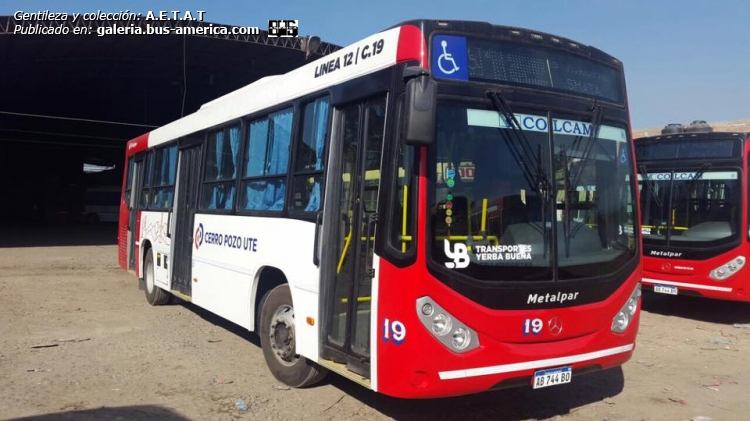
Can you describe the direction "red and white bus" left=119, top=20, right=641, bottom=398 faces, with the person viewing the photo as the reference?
facing the viewer and to the right of the viewer

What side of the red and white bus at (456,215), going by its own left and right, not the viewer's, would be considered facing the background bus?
left

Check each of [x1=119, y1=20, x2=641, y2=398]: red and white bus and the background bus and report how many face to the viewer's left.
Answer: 0

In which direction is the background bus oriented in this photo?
toward the camera

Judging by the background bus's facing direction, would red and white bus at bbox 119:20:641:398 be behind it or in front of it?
in front
